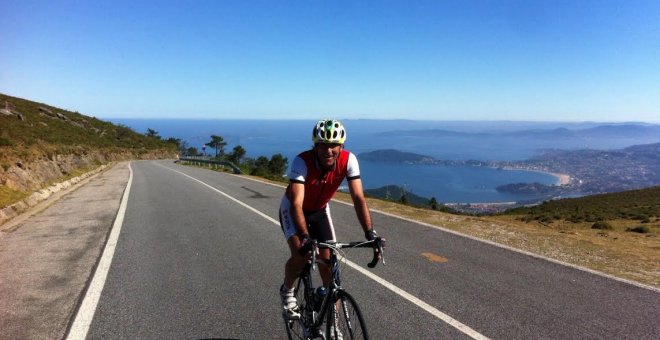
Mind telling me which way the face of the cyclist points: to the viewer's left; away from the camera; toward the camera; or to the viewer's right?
toward the camera

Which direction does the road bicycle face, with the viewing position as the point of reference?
facing the viewer and to the right of the viewer

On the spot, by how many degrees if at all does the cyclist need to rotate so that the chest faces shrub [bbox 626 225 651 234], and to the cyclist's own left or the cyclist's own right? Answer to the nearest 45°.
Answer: approximately 90° to the cyclist's own left

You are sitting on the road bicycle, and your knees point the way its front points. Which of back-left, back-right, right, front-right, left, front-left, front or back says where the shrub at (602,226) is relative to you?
left

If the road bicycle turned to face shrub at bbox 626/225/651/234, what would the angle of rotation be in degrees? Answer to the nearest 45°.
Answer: approximately 90° to its left

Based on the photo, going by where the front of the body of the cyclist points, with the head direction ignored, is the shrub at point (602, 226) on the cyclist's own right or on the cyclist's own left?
on the cyclist's own left
